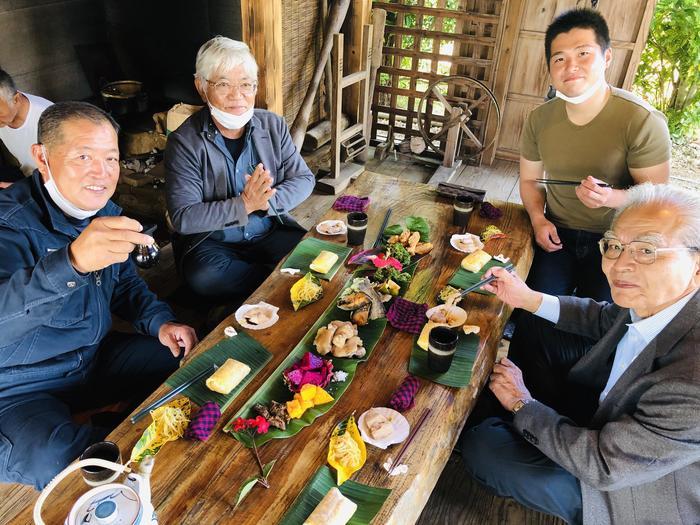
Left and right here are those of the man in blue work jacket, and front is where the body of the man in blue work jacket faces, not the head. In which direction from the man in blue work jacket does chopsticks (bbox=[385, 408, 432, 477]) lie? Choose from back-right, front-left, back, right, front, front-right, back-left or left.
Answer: front

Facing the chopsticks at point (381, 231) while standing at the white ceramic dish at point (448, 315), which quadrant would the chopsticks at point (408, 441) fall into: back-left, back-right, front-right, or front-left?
back-left

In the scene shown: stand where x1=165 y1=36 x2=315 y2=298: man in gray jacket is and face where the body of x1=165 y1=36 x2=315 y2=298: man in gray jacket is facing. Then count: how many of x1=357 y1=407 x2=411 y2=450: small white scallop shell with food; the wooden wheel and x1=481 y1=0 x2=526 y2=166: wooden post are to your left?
2

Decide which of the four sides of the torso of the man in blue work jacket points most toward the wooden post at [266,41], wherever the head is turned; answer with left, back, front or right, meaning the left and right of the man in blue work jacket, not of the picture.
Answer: left

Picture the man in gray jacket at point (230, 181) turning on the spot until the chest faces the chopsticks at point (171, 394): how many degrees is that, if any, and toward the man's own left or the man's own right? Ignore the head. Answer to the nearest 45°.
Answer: approximately 45° to the man's own right

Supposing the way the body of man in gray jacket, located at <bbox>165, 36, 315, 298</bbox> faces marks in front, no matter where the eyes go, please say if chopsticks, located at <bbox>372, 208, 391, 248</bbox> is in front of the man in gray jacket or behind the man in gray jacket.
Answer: in front

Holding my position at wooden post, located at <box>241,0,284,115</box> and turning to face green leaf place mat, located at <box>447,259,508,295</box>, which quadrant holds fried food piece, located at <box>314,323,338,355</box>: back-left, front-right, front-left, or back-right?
front-right

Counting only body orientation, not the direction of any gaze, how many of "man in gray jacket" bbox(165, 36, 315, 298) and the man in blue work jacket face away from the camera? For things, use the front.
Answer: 0

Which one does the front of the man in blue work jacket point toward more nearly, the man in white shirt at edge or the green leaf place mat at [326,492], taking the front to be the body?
the green leaf place mat

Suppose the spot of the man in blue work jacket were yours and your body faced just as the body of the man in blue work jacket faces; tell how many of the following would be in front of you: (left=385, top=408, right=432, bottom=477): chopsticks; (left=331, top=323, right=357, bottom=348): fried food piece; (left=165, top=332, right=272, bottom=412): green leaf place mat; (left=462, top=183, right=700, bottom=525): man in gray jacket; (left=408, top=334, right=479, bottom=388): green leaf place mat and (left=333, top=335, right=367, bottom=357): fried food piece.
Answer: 6

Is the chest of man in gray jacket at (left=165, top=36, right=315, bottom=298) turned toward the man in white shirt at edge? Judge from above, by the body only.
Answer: no

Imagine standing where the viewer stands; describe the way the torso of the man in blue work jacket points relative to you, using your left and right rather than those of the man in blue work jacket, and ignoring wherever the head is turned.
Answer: facing the viewer and to the right of the viewer

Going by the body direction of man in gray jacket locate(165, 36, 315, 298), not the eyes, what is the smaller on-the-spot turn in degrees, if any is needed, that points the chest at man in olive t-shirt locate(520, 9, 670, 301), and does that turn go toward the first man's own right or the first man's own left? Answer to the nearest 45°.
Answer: approximately 45° to the first man's own left
